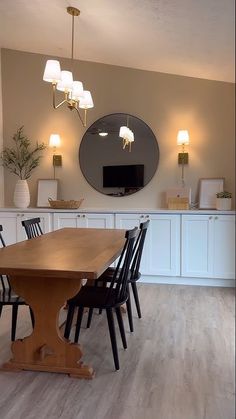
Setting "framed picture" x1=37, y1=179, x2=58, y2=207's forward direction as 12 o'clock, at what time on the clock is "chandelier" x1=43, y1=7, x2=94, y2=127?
The chandelier is roughly at 12 o'clock from the framed picture.

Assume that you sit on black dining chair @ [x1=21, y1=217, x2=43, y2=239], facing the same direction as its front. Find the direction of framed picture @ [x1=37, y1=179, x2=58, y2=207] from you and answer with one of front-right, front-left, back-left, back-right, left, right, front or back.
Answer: back-left

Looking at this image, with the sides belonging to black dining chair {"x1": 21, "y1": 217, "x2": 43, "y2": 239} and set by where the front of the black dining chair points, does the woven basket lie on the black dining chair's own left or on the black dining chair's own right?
on the black dining chair's own left

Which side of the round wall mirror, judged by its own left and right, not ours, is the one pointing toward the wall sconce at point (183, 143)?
left

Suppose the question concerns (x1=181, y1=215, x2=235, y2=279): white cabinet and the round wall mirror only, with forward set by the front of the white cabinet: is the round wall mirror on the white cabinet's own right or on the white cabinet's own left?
on the white cabinet's own right

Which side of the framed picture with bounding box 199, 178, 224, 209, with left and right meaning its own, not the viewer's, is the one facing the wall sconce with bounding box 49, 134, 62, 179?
right

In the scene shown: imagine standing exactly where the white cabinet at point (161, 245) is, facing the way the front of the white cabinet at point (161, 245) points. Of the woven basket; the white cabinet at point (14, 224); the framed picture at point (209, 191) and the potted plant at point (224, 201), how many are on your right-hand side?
2
